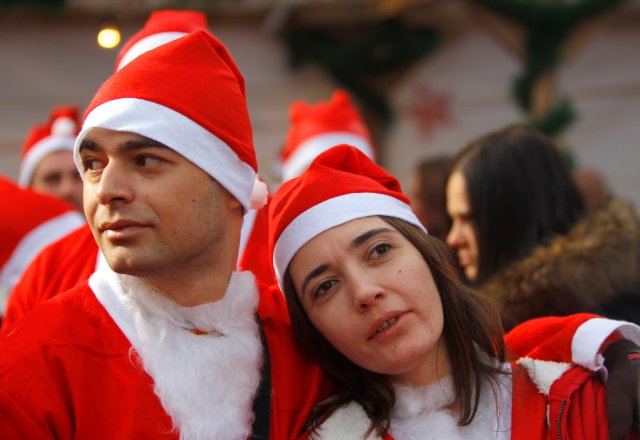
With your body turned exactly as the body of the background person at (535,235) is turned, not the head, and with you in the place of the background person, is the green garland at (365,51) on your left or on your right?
on your right

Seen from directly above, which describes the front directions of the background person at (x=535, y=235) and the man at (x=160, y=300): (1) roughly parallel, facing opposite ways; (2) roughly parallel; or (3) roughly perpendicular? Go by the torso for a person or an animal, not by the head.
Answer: roughly perpendicular

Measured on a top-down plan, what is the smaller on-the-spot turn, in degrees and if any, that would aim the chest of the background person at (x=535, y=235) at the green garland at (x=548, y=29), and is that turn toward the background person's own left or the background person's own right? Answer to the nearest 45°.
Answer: approximately 90° to the background person's own right

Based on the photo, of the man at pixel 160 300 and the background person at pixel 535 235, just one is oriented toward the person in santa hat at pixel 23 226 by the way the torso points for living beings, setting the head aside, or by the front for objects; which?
the background person

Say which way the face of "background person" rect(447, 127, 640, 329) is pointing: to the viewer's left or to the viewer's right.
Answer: to the viewer's left

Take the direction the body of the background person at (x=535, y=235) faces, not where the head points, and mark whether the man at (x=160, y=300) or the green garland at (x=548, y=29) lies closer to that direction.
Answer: the man

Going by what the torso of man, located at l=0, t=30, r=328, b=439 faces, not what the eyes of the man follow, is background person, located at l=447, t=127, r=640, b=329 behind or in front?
behind

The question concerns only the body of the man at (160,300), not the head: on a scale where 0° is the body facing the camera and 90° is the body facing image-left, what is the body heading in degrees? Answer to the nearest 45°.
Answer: approximately 45°

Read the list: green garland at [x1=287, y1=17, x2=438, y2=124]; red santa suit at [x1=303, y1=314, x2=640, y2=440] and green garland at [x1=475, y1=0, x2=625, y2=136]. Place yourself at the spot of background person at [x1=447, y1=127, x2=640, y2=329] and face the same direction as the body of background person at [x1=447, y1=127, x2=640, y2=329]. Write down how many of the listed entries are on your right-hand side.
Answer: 2

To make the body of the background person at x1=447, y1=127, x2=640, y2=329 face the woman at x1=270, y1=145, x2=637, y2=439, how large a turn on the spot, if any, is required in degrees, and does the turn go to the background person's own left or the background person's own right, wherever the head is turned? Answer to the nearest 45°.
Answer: approximately 45° to the background person's own left

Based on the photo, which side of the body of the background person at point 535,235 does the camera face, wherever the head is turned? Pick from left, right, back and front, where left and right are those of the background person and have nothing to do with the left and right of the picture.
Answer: left

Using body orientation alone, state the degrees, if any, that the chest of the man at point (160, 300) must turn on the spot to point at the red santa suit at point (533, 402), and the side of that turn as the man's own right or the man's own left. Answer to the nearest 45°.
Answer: approximately 135° to the man's own left
